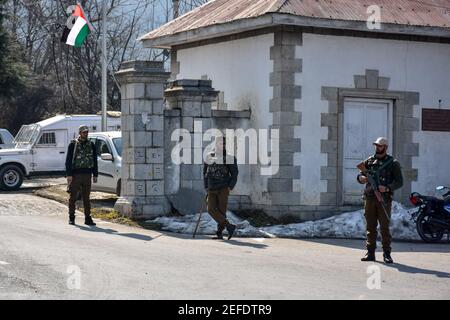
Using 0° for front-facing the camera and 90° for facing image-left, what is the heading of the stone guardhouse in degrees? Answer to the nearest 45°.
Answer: approximately 315°

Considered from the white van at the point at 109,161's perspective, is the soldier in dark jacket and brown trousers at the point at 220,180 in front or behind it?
in front

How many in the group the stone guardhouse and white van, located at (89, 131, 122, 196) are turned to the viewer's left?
0

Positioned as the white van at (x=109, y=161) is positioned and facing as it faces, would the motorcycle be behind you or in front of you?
in front

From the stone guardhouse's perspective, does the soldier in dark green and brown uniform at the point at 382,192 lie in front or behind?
in front

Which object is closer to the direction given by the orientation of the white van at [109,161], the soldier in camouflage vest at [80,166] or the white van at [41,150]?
the soldier in camouflage vest

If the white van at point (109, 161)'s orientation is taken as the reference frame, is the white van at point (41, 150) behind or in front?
behind

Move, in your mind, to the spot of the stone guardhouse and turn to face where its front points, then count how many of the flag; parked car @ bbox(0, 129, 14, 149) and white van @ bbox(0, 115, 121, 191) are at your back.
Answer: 3

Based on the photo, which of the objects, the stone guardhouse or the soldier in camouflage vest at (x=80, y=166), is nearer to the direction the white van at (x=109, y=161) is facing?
the stone guardhouse
